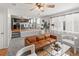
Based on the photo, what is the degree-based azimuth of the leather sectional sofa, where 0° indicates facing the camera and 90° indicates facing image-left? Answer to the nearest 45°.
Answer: approximately 315°
